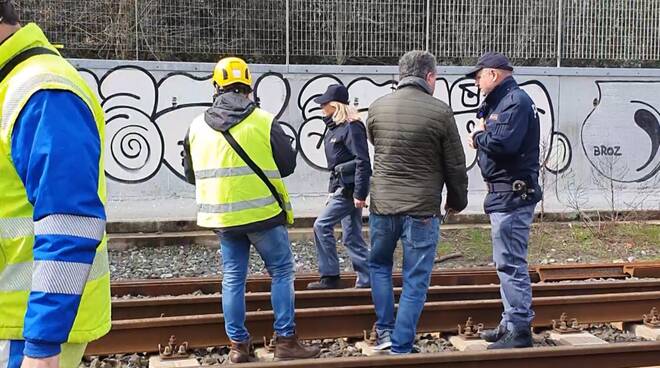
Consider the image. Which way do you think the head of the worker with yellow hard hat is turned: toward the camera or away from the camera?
away from the camera

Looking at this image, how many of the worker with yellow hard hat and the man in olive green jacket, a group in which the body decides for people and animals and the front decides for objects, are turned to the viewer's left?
0

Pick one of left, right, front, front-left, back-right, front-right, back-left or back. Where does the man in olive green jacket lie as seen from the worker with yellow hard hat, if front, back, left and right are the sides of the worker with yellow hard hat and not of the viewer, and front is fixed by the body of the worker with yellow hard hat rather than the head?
right

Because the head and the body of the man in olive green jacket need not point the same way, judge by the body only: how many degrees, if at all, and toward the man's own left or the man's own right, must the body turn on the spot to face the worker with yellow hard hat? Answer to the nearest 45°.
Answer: approximately 90° to the man's own left

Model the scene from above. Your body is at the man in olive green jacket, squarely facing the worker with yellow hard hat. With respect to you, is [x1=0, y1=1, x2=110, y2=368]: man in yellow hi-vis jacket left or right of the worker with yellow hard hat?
left

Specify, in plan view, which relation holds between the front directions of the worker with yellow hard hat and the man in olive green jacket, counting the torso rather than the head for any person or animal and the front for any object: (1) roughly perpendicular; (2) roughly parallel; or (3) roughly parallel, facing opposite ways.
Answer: roughly parallel

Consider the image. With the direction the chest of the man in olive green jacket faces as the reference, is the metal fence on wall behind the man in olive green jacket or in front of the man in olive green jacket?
in front

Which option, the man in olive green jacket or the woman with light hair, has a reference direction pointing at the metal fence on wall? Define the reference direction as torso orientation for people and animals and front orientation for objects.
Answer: the man in olive green jacket

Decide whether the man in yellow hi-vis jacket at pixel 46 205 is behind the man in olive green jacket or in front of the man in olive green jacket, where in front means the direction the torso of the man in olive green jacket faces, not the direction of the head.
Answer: behind

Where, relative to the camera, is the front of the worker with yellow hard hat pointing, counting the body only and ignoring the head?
away from the camera

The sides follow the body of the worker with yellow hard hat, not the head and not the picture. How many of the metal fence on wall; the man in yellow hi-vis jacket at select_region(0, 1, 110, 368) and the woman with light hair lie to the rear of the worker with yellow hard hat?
1

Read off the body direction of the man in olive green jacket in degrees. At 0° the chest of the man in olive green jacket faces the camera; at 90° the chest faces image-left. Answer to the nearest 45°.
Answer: approximately 180°
